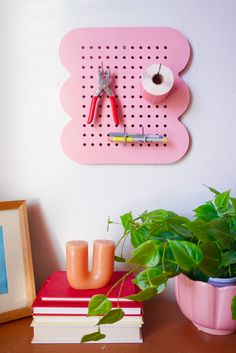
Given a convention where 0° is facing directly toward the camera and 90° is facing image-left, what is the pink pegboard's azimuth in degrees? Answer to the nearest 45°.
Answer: approximately 0°
